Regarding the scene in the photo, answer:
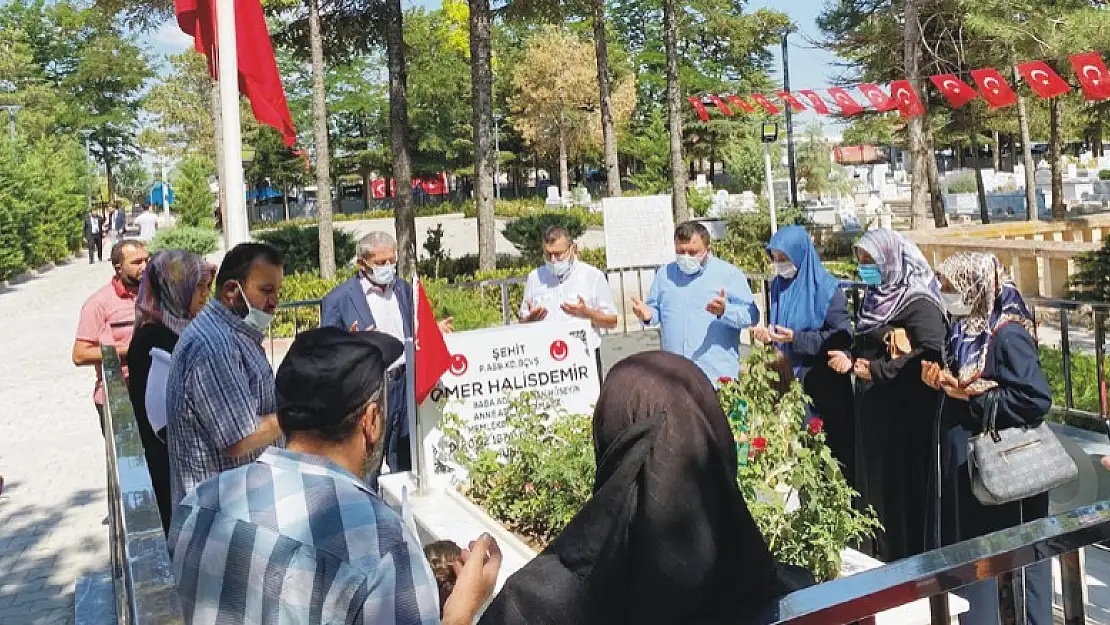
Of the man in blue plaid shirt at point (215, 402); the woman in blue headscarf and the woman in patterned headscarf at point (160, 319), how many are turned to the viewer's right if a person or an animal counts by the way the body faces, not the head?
2

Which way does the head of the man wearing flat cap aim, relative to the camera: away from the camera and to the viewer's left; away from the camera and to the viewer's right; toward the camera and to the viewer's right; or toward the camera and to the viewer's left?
away from the camera and to the viewer's right

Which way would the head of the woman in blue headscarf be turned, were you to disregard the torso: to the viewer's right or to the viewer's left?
to the viewer's left

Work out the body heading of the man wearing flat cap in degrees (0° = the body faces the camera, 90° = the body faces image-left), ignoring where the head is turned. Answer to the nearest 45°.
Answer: approximately 225°

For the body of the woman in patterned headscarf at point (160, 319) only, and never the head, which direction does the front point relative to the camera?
to the viewer's right

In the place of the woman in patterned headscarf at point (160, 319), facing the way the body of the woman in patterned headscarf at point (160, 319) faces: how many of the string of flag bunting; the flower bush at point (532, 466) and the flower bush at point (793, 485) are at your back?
0

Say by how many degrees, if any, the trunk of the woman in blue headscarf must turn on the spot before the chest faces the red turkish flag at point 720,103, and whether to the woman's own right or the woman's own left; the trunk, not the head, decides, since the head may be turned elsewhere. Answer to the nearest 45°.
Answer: approximately 135° to the woman's own right

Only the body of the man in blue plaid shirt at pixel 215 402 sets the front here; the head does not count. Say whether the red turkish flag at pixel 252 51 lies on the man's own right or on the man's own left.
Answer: on the man's own left

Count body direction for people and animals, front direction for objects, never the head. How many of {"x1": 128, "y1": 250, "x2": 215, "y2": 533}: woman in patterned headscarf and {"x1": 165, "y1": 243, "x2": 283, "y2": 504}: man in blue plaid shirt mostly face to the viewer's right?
2

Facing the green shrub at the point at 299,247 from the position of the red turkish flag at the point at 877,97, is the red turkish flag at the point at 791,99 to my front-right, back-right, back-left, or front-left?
front-right

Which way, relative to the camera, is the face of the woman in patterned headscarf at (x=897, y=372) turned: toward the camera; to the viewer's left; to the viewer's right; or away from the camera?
to the viewer's left

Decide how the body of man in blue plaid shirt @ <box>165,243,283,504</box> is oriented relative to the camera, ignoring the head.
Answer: to the viewer's right

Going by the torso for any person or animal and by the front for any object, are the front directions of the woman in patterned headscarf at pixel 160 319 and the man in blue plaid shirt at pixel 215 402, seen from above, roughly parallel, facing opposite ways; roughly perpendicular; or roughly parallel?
roughly parallel

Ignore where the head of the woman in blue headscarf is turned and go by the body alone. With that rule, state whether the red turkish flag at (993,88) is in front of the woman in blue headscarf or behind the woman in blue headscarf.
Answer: behind

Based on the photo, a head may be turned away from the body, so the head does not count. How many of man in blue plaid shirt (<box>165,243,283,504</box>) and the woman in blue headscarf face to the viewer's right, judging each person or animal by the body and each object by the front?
1

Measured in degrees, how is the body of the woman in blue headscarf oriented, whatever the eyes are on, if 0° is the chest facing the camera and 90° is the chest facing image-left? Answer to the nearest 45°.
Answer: approximately 45°

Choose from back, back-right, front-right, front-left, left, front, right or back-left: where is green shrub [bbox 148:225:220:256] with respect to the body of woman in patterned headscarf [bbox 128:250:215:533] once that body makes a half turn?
right

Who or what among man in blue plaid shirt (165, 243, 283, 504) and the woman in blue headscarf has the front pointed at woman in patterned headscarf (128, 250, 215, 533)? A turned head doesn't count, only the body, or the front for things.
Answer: the woman in blue headscarf
